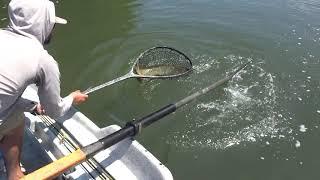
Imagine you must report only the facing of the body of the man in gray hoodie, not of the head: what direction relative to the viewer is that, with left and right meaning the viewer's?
facing away from the viewer and to the right of the viewer

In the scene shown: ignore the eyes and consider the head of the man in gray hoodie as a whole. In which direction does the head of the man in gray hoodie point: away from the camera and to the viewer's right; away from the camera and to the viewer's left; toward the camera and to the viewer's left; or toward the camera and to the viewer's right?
away from the camera and to the viewer's right
